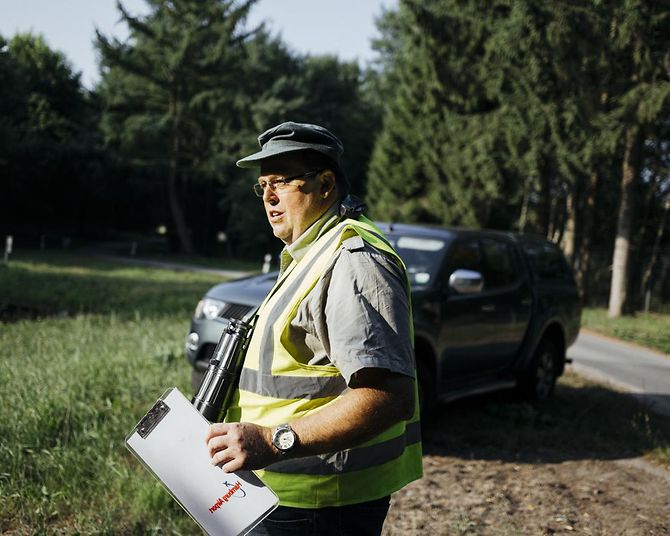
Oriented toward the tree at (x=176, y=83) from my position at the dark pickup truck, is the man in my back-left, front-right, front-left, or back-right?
back-left

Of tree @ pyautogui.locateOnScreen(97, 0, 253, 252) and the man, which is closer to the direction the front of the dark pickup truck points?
the man

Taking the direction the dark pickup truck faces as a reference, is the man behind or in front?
in front

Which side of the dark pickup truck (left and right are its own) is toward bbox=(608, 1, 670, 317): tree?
back

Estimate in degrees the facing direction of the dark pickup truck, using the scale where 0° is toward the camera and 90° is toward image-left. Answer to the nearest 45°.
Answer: approximately 45°

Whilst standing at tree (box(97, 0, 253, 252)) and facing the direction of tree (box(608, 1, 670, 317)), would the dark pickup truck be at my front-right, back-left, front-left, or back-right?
front-right

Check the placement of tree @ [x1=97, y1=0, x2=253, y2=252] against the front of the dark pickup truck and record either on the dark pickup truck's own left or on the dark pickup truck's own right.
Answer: on the dark pickup truck's own right

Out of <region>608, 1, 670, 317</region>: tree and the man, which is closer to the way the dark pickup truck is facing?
the man
